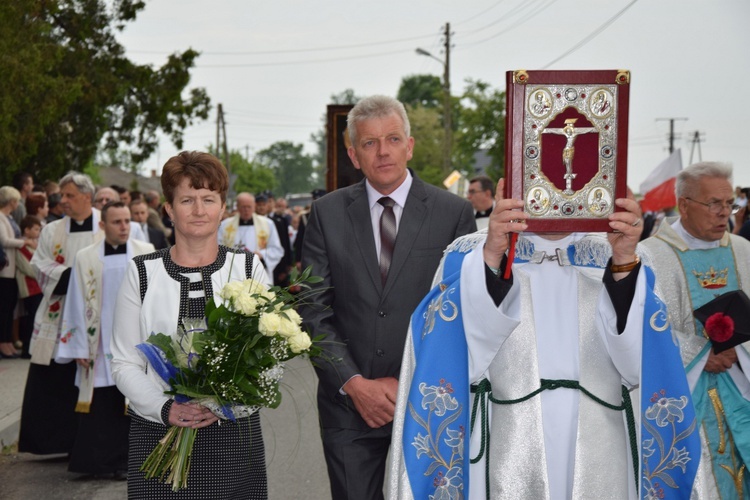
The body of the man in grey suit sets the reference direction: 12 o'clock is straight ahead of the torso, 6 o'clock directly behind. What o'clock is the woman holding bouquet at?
The woman holding bouquet is roughly at 2 o'clock from the man in grey suit.

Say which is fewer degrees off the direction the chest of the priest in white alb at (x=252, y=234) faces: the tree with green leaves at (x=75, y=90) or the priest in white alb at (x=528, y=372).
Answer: the priest in white alb

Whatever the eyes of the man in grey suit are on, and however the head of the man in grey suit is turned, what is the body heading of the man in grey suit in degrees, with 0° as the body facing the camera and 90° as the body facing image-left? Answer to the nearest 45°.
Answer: approximately 0°

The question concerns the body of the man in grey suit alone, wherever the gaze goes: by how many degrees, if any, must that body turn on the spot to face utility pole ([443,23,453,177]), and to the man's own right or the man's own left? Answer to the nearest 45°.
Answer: approximately 180°
